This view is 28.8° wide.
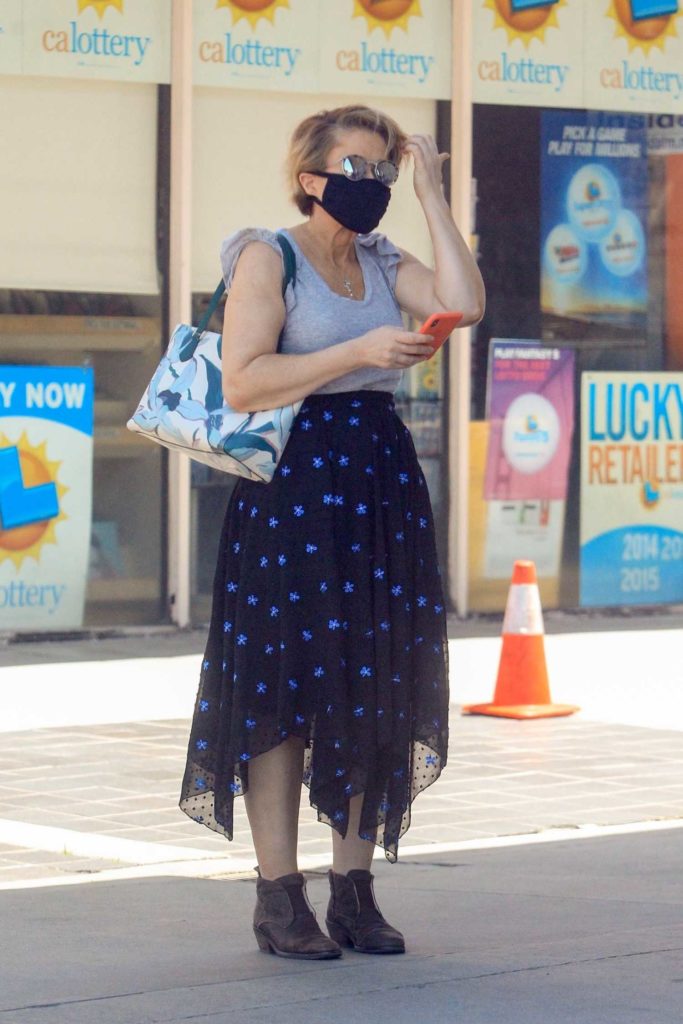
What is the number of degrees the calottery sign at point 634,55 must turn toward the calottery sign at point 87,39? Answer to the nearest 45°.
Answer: approximately 45° to its right

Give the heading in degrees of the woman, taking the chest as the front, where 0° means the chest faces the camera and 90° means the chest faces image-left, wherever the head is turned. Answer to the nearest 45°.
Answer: approximately 315°

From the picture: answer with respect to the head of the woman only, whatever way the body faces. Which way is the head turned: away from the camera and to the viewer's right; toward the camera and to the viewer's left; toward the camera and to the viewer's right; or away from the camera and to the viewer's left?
toward the camera and to the viewer's right

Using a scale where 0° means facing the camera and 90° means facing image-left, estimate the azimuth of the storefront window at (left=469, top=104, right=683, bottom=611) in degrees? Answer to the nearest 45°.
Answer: approximately 0°

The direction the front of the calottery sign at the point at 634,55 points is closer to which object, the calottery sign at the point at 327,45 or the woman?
the woman
